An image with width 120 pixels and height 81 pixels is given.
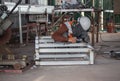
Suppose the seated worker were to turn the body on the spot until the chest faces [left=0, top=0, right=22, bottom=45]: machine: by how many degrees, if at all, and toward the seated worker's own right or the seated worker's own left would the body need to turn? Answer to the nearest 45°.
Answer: approximately 135° to the seated worker's own right
